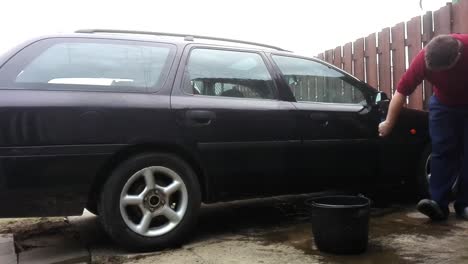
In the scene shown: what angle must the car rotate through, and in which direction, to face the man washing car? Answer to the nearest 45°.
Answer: approximately 45° to its right

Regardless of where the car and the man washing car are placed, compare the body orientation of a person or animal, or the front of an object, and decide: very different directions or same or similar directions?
very different directions

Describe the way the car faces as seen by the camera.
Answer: facing away from the viewer and to the right of the viewer

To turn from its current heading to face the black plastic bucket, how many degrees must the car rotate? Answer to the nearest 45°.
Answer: approximately 45° to its right

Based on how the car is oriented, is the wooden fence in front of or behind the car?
in front

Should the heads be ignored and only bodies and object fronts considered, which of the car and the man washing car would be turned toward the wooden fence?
the car

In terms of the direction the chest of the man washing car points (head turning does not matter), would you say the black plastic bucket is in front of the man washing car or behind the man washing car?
in front

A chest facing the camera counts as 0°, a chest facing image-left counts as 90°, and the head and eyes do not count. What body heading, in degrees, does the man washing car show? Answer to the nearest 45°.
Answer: approximately 45°

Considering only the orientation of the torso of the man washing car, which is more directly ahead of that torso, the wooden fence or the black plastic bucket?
the black plastic bucket

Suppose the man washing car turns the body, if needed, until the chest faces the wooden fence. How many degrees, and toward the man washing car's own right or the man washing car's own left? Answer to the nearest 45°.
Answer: approximately 135° to the man washing car's own right
